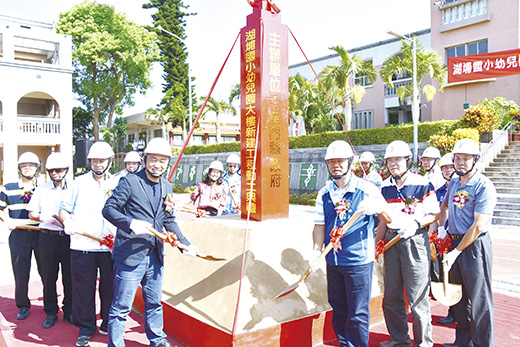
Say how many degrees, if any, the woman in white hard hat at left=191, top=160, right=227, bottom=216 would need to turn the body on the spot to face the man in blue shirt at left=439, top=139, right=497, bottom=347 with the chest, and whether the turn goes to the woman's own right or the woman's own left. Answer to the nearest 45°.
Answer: approximately 45° to the woman's own left

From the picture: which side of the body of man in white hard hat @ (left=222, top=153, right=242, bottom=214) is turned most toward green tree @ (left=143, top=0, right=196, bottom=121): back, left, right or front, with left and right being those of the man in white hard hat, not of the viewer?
back

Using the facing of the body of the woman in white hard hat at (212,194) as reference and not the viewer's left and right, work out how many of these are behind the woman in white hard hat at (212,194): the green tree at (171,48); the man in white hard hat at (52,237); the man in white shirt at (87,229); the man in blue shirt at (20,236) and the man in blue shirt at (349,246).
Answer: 1

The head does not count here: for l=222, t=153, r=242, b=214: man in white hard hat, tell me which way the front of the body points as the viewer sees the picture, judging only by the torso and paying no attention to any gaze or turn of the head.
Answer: toward the camera

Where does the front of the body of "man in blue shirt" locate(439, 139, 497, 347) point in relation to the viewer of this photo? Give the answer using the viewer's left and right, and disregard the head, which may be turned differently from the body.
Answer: facing the viewer and to the left of the viewer

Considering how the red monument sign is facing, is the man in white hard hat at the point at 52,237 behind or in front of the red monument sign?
in front

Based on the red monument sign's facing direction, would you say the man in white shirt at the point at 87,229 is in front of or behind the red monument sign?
in front

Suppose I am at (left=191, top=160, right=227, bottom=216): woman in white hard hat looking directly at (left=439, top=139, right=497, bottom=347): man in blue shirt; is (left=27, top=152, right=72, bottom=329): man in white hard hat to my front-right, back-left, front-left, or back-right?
front-right

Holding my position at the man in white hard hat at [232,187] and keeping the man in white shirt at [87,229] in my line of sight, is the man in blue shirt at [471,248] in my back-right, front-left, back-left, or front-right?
front-left

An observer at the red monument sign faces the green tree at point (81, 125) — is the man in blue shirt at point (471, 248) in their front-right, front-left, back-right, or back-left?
back-right

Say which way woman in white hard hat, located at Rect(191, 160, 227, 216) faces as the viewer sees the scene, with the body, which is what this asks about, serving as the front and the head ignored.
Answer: toward the camera

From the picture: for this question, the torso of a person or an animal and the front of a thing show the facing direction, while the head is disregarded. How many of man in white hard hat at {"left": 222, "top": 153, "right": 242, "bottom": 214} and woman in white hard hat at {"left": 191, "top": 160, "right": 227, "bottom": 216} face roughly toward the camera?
2
